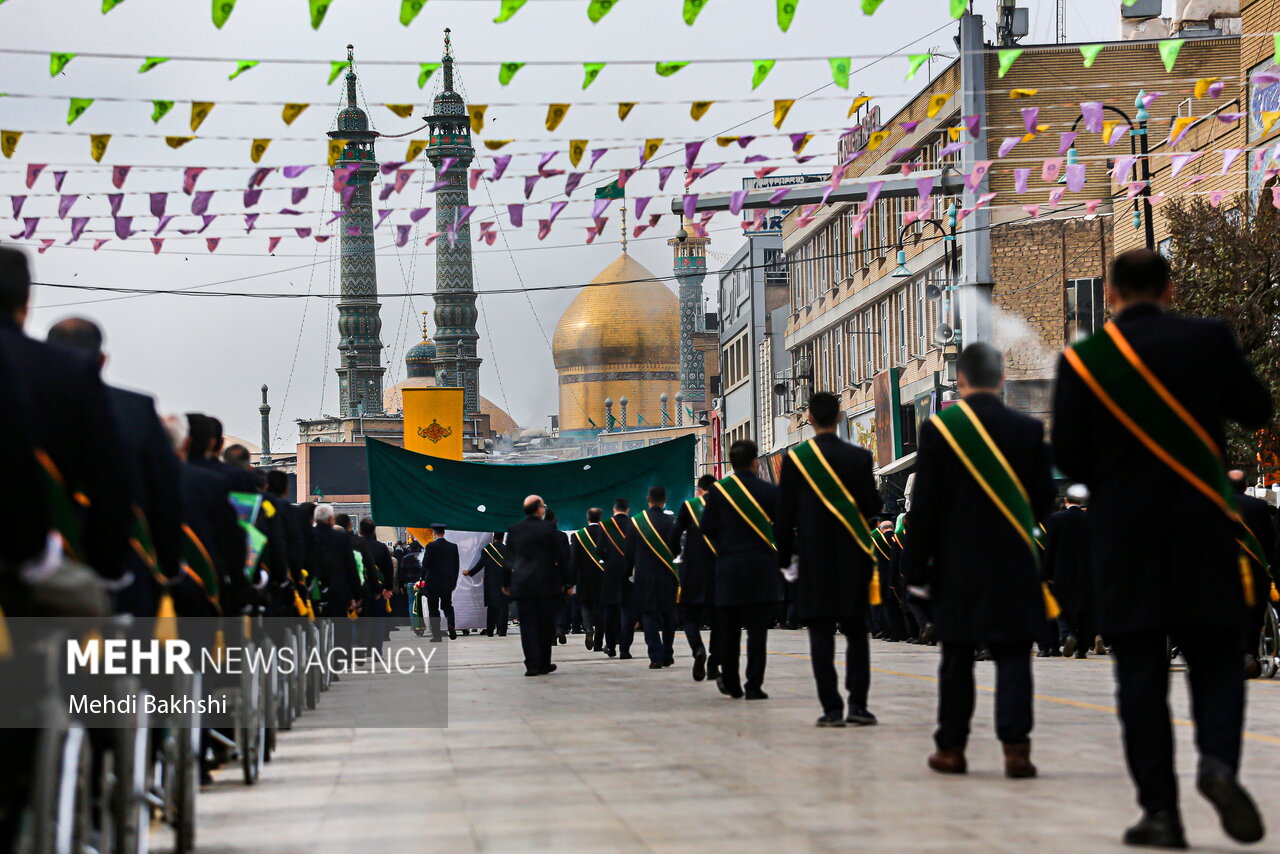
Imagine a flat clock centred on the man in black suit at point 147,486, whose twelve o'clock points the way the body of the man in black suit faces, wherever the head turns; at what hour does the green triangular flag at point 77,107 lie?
The green triangular flag is roughly at 12 o'clock from the man in black suit.

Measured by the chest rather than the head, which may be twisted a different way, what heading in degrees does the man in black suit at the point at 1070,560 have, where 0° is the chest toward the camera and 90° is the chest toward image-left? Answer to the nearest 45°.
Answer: approximately 180°

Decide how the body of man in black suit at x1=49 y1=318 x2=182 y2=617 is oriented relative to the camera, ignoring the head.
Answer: away from the camera

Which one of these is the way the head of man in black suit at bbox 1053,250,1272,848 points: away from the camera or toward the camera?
away from the camera

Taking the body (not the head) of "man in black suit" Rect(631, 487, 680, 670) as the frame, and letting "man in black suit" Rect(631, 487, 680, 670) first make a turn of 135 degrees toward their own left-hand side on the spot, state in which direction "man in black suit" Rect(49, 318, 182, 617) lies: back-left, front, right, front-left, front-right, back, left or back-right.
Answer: front-left

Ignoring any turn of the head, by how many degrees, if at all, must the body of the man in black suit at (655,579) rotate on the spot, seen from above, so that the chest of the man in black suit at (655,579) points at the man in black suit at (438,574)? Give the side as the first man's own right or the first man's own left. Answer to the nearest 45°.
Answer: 0° — they already face them

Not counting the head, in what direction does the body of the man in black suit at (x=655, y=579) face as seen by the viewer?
away from the camera

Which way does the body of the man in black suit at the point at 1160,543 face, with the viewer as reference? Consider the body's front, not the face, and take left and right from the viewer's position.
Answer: facing away from the viewer

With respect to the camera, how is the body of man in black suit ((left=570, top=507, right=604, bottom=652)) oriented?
away from the camera

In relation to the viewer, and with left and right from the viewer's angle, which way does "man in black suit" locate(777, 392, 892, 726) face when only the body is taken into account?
facing away from the viewer

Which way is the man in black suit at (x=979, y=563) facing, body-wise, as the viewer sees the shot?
away from the camera
